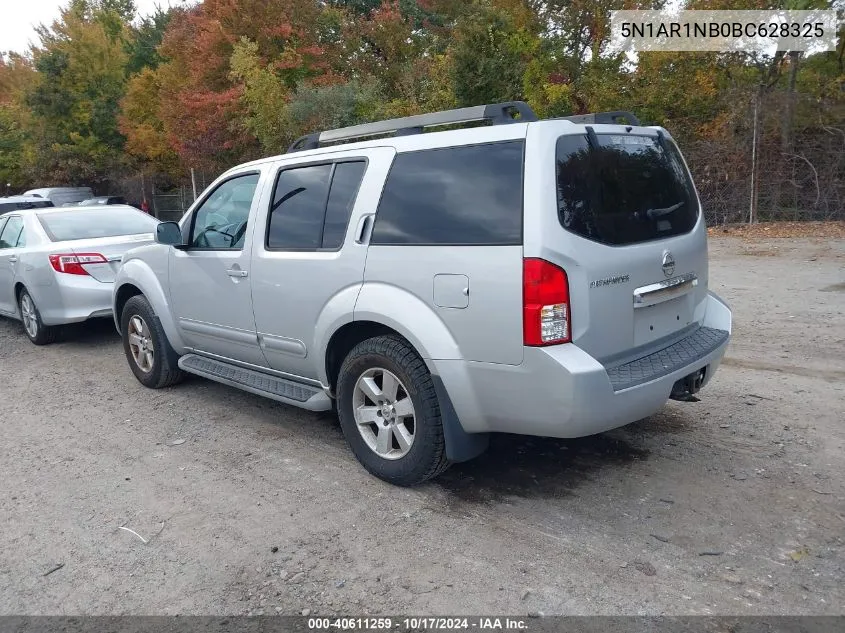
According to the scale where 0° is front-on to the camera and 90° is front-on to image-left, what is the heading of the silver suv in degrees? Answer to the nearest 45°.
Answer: approximately 135°

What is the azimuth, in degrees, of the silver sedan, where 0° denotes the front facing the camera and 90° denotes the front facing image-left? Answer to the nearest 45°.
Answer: approximately 135°

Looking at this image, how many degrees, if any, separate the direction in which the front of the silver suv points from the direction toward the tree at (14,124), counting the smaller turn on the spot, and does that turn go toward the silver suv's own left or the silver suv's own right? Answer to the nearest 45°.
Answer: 0° — it already faces it

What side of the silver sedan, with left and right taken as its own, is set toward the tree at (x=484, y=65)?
right

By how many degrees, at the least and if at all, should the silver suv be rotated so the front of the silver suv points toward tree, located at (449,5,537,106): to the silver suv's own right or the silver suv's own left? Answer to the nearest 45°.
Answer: approximately 45° to the silver suv's own right
